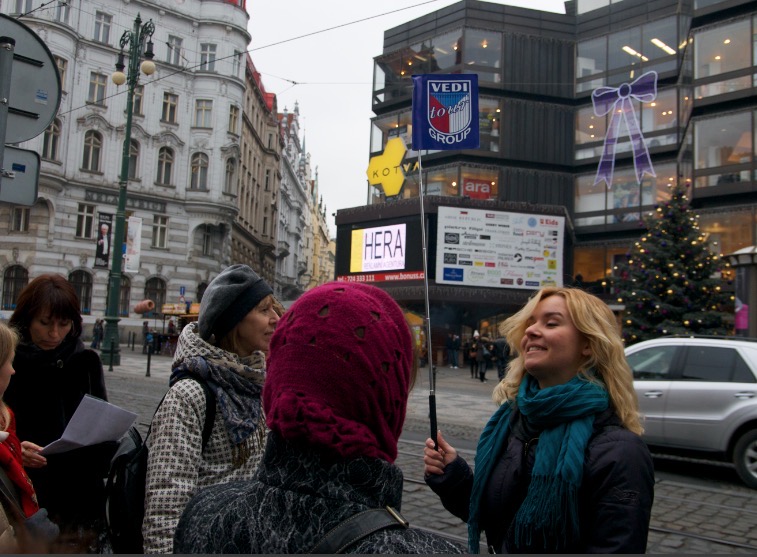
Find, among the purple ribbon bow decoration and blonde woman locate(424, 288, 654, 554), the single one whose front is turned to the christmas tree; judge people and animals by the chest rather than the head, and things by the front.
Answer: the purple ribbon bow decoration

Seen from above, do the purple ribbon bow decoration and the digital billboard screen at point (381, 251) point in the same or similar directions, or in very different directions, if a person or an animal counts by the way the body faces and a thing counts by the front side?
same or similar directions

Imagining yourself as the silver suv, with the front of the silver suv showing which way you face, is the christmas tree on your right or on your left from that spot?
on your right

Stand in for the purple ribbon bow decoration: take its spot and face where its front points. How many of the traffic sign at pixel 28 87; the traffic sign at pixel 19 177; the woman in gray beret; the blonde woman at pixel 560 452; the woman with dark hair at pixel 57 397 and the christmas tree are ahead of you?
6

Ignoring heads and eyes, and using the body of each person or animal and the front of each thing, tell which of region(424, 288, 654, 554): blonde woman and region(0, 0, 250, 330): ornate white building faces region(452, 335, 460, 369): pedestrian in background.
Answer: the ornate white building

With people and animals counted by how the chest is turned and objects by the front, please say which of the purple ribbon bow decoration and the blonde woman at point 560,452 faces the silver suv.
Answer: the purple ribbon bow decoration

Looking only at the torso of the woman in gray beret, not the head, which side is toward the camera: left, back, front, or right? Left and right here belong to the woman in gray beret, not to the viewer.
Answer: right

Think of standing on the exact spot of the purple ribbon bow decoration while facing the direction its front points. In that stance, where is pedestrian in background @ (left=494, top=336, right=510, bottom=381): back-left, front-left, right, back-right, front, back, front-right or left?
front

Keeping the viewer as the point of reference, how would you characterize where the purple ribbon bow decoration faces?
facing the viewer

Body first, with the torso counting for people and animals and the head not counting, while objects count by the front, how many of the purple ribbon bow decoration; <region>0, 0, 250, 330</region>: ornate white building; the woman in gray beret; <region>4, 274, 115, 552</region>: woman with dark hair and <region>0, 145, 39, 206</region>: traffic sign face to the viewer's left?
0

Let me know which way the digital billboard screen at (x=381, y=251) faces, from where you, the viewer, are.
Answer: facing the viewer and to the left of the viewer

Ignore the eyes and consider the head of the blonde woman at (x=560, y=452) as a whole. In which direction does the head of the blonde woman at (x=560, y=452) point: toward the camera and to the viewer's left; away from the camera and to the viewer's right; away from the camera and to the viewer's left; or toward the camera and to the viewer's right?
toward the camera and to the viewer's left

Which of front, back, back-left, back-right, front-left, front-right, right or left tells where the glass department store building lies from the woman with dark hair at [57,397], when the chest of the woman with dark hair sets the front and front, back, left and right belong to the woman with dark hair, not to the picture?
left
